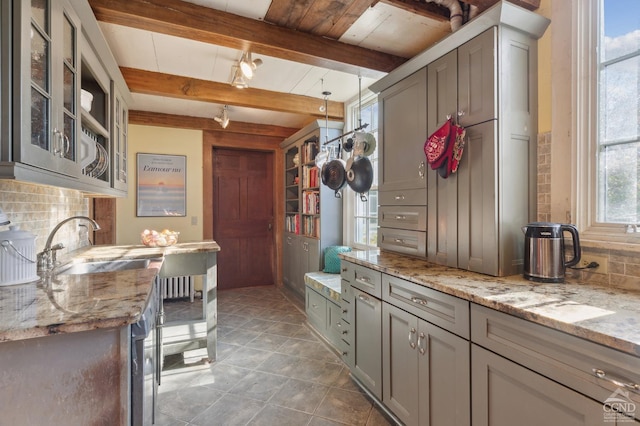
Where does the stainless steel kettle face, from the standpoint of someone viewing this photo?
facing to the left of the viewer

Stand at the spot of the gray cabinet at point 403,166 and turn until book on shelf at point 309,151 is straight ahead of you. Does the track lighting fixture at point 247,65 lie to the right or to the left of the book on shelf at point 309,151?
left

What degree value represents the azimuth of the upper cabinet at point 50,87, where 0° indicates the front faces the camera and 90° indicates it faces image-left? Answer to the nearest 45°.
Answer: approximately 315°

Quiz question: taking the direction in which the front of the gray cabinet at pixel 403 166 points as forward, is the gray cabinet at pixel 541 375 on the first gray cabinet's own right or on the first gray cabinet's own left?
on the first gray cabinet's own left

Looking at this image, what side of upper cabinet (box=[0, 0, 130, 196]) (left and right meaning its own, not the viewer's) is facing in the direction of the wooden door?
left

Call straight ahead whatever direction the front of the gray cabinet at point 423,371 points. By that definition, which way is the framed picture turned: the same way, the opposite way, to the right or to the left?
to the left

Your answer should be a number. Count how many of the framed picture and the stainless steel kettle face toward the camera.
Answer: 1

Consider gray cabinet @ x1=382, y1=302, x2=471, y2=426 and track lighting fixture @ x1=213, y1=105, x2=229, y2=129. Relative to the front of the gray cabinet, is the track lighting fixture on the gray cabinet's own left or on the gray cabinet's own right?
on the gray cabinet's own right
